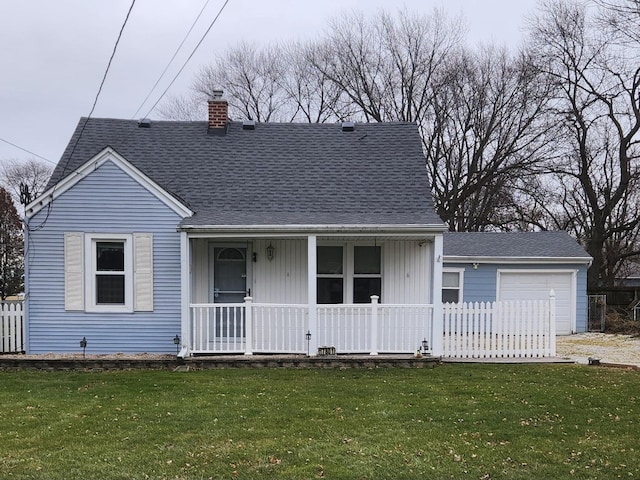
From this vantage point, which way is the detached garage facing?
toward the camera

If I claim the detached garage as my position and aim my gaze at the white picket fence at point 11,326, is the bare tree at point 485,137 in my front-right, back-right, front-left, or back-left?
back-right

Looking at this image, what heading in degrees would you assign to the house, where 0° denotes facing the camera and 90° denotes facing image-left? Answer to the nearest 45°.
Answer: approximately 0°

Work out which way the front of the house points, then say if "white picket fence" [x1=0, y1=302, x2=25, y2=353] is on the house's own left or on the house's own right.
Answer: on the house's own right

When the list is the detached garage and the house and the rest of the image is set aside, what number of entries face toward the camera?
2

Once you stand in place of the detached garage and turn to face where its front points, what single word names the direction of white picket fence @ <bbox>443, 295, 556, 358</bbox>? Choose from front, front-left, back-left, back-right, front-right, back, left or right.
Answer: front
